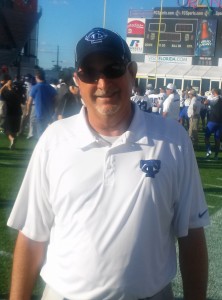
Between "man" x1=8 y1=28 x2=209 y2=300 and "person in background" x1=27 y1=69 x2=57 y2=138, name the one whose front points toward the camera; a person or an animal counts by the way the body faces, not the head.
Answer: the man

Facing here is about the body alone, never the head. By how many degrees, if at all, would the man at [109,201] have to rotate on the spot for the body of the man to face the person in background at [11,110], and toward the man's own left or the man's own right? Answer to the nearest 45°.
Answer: approximately 180°

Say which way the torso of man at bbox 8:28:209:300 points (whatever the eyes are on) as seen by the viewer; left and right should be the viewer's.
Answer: facing the viewer

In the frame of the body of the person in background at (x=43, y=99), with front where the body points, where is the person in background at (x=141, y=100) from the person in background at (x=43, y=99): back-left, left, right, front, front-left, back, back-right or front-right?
right

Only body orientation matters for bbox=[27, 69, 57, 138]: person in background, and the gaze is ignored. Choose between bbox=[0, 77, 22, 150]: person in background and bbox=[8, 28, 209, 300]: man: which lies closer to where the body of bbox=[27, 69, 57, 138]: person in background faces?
the person in background

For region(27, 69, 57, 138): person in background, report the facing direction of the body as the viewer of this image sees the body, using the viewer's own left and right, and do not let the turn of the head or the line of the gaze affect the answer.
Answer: facing away from the viewer and to the left of the viewer

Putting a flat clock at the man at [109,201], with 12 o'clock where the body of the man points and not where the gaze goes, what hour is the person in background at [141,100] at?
The person in background is roughly at 6 o'clock from the man.

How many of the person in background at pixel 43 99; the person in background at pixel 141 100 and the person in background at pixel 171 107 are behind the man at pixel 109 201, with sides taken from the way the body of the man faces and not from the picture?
3

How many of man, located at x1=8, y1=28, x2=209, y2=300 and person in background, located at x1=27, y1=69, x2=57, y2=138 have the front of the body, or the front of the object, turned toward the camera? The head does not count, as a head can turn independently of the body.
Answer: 1
